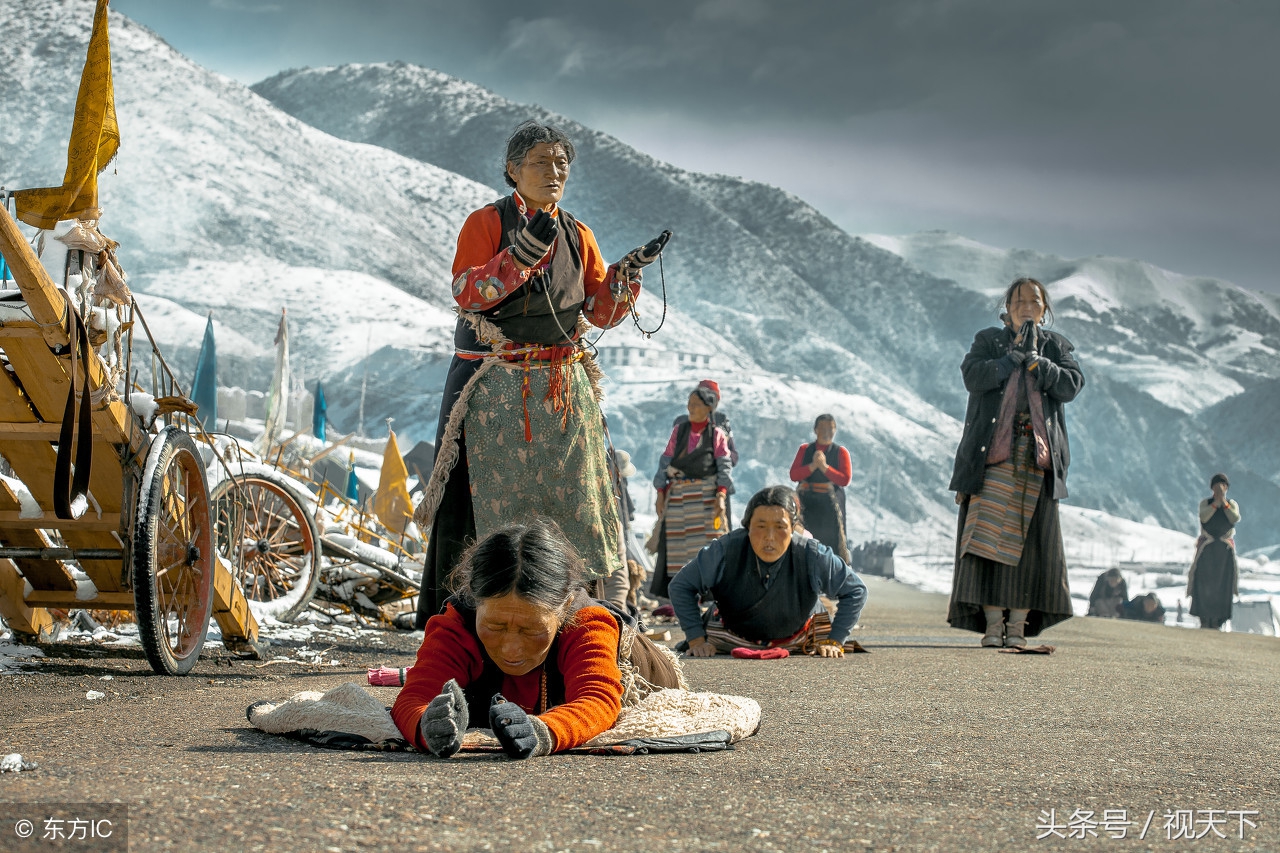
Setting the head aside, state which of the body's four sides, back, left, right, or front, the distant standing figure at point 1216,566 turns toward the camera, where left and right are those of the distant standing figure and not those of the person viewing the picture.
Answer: front

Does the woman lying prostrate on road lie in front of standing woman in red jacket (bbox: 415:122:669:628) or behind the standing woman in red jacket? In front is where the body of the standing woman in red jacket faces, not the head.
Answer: in front

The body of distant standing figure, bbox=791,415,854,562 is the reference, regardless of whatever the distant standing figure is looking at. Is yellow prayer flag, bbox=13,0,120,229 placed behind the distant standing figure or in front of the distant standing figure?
in front

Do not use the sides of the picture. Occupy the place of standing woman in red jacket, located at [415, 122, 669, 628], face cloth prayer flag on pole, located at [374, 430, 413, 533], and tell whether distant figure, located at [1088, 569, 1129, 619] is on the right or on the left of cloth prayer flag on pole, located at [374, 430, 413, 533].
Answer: right

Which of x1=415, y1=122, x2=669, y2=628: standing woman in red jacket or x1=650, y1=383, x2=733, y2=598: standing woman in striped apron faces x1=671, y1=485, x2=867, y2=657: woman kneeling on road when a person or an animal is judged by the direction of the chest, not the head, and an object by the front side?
the standing woman in striped apron

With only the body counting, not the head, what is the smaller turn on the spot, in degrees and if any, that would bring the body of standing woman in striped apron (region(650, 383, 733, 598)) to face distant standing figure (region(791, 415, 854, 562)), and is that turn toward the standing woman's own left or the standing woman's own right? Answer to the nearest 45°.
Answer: approximately 135° to the standing woman's own left

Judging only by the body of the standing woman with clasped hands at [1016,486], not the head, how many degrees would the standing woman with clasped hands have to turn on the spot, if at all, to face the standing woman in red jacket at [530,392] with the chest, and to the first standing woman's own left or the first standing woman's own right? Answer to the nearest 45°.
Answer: approximately 45° to the first standing woman's own right

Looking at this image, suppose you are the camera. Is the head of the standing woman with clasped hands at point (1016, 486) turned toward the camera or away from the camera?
toward the camera

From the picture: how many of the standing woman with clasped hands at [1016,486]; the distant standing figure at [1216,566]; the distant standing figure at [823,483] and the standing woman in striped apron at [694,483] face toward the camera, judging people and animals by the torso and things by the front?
4

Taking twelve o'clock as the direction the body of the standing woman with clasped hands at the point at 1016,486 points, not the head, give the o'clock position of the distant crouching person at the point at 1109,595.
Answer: The distant crouching person is roughly at 6 o'clock from the standing woman with clasped hands.

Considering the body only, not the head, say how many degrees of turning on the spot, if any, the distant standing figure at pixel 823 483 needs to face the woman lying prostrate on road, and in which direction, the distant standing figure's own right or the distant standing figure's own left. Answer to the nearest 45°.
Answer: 0° — they already face them

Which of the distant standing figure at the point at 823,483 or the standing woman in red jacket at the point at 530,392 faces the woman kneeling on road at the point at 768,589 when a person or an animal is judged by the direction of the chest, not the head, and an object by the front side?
the distant standing figure

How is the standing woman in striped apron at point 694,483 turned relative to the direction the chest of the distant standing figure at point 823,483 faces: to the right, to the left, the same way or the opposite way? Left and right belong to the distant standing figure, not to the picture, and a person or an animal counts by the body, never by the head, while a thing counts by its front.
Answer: the same way

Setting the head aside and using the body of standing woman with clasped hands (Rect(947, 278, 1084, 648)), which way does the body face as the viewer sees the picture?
toward the camera

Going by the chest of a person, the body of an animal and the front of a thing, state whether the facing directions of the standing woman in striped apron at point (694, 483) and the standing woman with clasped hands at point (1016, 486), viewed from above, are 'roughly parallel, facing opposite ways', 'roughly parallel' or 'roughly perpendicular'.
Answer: roughly parallel

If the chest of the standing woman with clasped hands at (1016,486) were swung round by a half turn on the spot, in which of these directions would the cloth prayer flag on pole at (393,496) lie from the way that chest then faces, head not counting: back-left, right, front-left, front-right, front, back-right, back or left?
front-left

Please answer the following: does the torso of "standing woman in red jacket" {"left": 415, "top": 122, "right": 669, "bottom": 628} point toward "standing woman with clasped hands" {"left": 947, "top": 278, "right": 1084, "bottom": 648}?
no

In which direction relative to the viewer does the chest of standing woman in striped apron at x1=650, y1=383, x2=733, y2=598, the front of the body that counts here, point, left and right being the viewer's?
facing the viewer
